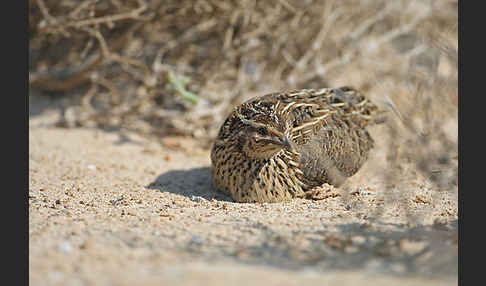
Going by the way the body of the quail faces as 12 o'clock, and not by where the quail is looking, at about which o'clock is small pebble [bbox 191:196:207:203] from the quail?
The small pebble is roughly at 1 o'clock from the quail.

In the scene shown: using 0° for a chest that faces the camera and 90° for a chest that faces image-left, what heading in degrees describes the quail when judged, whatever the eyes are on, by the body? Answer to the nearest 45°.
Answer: approximately 45°
